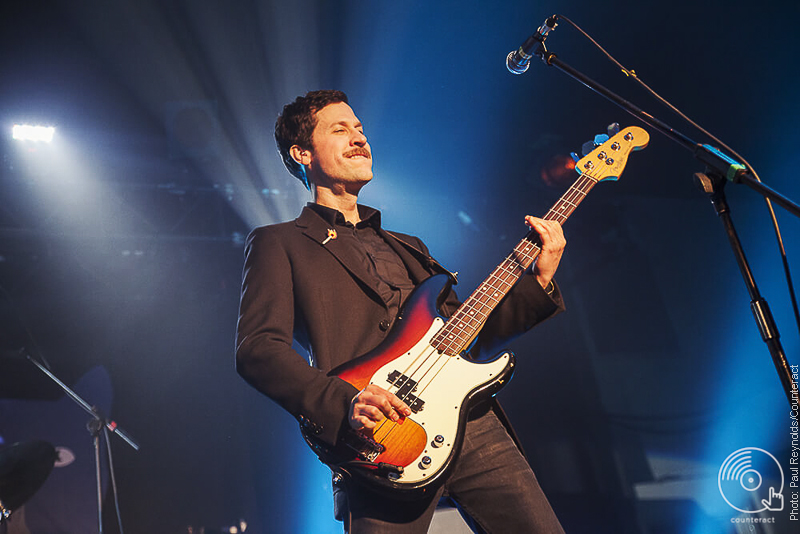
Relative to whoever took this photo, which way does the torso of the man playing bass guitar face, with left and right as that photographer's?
facing the viewer and to the right of the viewer

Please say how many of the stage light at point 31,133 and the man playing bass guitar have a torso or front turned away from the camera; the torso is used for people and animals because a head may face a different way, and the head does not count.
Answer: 0

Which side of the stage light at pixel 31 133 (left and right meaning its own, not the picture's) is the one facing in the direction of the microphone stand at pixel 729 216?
front

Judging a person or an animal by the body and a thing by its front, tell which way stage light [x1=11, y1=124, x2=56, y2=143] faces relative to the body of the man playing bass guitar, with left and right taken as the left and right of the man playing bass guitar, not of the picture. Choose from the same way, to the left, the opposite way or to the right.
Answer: the same way

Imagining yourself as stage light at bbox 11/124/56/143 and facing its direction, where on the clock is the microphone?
The microphone is roughly at 11 o'clock from the stage light.

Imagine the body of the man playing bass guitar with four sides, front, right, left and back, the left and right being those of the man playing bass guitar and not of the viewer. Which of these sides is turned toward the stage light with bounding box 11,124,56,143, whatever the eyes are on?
back

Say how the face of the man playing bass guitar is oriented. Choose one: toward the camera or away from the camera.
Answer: toward the camera

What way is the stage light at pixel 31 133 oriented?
toward the camera

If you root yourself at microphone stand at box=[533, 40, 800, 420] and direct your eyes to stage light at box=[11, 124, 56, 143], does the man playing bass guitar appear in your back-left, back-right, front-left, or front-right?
front-left

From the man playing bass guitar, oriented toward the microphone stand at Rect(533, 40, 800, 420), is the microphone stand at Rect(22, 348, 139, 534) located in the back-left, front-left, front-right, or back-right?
back-left
